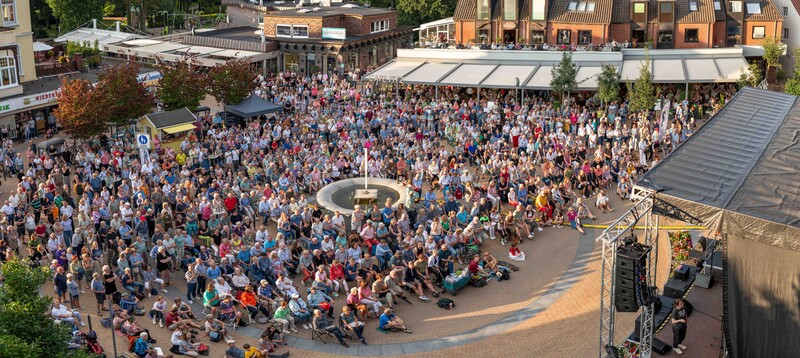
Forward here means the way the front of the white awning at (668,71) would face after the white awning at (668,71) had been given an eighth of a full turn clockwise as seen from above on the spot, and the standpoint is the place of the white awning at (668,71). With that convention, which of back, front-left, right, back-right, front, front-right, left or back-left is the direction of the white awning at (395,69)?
front-right

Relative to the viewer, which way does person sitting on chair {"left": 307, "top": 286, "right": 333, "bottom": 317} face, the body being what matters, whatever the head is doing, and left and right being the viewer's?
facing the viewer and to the right of the viewer

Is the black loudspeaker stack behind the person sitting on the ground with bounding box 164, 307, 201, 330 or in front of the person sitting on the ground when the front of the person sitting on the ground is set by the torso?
in front

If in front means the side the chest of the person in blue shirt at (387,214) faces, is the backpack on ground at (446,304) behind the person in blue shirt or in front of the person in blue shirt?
in front

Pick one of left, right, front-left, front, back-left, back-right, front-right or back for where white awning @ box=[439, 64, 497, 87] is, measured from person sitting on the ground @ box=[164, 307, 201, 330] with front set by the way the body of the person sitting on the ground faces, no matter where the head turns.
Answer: front-left

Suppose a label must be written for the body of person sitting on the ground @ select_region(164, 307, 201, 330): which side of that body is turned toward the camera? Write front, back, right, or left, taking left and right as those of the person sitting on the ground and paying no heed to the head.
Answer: right

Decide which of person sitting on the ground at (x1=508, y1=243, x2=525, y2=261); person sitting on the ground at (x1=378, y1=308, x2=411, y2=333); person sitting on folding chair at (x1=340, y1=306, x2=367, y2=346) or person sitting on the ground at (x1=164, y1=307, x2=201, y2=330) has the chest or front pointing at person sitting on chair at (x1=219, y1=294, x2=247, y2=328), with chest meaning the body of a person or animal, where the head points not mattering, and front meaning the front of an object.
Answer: person sitting on the ground at (x1=164, y1=307, x2=201, y2=330)

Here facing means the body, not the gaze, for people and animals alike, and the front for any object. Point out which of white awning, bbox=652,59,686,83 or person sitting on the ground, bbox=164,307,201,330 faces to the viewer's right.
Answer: the person sitting on the ground

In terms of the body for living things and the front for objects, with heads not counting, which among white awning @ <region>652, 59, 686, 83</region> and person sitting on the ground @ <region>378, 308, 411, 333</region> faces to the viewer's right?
the person sitting on the ground

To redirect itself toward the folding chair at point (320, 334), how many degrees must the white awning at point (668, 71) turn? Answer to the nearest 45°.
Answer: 0° — it already faces it

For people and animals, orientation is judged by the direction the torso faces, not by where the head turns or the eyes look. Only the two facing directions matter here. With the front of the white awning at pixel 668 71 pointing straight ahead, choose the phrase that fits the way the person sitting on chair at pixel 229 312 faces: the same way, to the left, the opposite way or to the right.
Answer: to the left

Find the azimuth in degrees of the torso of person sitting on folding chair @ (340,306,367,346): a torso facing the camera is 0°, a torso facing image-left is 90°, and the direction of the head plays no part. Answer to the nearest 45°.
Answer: approximately 315°

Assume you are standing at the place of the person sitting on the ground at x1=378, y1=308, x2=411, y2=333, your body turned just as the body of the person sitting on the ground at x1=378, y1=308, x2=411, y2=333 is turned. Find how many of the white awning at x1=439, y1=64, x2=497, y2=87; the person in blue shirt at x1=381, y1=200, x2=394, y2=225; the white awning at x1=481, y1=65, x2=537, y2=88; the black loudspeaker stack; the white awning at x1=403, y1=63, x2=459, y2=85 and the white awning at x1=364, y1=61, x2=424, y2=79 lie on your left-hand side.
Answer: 5

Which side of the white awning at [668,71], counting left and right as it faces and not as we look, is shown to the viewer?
front

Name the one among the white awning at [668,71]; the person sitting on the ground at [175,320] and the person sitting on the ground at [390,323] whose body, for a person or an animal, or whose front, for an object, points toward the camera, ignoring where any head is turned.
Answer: the white awning

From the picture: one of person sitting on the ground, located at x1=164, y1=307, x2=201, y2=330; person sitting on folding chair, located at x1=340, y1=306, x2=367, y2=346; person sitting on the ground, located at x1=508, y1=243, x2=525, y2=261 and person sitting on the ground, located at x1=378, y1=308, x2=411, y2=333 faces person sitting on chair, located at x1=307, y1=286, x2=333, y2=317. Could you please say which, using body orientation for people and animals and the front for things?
person sitting on the ground, located at x1=164, y1=307, x2=201, y2=330

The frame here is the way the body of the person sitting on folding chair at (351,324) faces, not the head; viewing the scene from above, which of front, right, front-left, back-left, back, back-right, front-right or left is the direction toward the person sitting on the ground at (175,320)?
back-right
